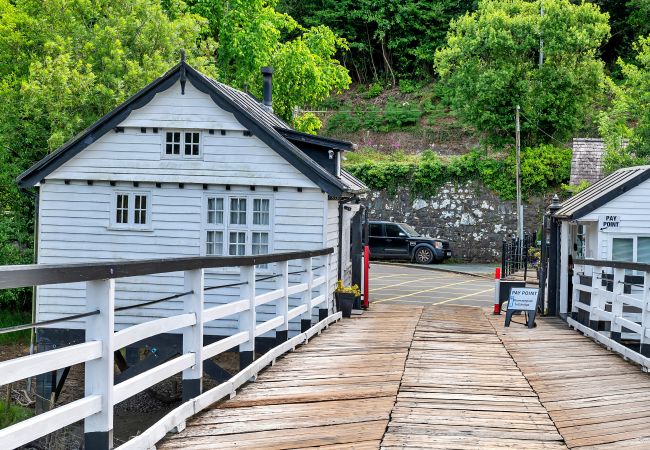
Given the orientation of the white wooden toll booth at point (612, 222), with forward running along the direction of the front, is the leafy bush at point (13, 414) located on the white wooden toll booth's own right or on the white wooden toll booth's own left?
on the white wooden toll booth's own right

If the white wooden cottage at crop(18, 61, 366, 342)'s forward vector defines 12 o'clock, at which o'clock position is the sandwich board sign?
The sandwich board sign is roughly at 10 o'clock from the white wooden cottage.

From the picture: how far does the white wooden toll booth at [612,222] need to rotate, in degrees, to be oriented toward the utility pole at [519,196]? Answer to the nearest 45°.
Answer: approximately 90° to its right

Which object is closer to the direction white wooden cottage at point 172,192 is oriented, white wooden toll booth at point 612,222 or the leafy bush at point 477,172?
the white wooden toll booth

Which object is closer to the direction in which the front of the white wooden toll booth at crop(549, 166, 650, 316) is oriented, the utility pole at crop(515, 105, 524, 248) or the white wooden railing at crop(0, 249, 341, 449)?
the white wooden railing

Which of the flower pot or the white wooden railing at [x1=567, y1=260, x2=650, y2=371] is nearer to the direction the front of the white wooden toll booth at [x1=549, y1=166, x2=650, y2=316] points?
the white wooden railing

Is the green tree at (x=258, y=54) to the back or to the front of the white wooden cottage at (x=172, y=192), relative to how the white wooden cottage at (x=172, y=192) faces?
to the back

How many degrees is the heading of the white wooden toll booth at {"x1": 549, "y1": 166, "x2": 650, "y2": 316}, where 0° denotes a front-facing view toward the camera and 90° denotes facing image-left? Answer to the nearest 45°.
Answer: approximately 0°

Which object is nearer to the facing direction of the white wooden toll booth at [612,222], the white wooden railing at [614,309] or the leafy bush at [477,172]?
the white wooden railing

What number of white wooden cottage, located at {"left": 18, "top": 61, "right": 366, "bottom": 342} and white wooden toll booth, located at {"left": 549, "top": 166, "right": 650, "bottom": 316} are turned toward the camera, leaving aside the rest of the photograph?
2

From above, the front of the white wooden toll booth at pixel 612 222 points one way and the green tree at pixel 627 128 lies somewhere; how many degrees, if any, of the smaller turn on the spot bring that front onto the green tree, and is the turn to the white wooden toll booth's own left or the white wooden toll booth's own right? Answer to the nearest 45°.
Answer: approximately 180°
